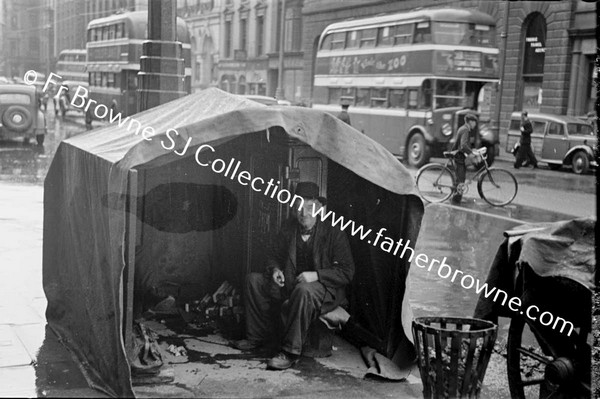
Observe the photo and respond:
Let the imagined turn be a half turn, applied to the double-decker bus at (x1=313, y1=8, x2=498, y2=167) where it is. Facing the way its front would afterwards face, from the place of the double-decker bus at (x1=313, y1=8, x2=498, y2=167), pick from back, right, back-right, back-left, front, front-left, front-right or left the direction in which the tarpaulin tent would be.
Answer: back-left

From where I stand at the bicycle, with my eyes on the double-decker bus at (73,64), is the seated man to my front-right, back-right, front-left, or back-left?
back-left

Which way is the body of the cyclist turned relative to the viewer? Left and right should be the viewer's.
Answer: facing to the right of the viewer

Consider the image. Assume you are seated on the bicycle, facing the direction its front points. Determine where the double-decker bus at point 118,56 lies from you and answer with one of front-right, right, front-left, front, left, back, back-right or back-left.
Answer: back-left

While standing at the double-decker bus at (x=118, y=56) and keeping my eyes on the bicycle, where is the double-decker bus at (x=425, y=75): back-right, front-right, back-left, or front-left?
front-left

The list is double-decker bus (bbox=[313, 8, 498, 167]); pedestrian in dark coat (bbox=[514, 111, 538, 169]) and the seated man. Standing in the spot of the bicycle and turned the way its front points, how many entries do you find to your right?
1

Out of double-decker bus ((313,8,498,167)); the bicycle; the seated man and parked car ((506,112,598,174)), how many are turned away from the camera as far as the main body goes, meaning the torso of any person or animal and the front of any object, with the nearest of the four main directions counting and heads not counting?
0

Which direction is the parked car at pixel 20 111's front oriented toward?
away from the camera

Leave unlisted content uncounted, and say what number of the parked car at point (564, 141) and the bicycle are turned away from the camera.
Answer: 0

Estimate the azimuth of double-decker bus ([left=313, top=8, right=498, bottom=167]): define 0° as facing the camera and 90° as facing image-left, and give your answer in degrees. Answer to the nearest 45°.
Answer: approximately 315°

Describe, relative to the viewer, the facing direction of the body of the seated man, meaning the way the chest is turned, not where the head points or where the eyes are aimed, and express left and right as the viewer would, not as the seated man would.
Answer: facing the viewer and to the left of the viewer

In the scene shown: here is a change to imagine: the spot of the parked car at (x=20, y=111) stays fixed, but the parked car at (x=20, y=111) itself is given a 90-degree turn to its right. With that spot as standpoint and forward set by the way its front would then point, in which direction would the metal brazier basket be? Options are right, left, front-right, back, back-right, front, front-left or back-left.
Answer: right
